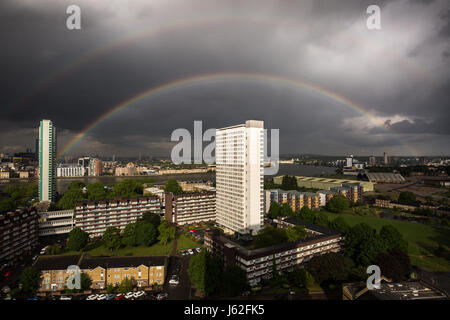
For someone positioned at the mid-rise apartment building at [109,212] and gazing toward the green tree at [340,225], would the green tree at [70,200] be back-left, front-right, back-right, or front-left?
back-left

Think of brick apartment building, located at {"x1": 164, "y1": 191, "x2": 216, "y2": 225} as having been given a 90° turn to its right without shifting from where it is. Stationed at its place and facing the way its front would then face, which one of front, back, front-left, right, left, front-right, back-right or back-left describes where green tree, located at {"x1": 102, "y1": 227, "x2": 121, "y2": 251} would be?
front-left

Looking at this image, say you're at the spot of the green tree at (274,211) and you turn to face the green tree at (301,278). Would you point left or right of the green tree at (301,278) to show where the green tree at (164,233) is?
right

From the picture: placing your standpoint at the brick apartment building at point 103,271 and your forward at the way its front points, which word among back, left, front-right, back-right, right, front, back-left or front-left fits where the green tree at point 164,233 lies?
back-left

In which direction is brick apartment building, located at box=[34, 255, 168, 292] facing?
toward the camera

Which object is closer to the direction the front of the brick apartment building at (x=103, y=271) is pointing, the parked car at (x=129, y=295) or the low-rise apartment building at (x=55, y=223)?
the parked car

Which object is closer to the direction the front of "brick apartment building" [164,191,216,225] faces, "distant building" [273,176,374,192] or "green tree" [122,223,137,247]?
the green tree

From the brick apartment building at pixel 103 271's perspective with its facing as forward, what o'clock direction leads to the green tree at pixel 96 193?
The green tree is roughly at 6 o'clock from the brick apartment building.

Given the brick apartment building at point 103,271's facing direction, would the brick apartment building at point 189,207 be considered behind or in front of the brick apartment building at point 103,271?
behind

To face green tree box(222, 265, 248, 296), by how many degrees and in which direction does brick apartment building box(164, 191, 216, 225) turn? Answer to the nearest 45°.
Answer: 0° — it already faces it

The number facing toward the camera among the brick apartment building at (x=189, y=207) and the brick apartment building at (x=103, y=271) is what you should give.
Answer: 2

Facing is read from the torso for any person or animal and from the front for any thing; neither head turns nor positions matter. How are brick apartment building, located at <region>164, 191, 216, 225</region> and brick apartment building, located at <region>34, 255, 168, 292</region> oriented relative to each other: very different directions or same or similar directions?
same or similar directions
